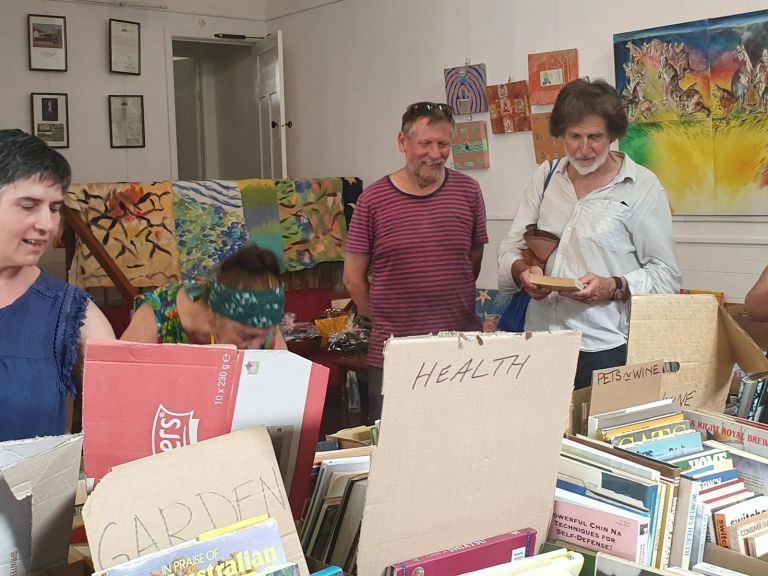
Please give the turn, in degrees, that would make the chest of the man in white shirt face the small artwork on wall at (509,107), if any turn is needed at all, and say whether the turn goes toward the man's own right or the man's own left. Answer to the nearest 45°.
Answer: approximately 135° to the man's own right

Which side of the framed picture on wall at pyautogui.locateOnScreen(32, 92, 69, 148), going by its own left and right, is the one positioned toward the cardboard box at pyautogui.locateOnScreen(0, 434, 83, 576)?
front

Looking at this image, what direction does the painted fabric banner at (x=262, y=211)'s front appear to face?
toward the camera

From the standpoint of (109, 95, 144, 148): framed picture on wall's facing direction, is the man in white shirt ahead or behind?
ahead

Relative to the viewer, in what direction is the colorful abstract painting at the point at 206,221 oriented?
toward the camera

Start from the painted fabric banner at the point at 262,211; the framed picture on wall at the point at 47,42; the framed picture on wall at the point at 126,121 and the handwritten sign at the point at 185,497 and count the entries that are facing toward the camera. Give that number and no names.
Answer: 4

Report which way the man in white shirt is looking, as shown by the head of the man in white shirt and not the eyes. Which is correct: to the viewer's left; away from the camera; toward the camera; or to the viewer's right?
toward the camera

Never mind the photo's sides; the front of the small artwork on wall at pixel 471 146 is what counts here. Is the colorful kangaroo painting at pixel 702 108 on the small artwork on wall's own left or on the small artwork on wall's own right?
on the small artwork on wall's own left

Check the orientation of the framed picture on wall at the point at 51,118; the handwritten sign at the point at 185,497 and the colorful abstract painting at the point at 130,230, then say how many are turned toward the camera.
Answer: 3

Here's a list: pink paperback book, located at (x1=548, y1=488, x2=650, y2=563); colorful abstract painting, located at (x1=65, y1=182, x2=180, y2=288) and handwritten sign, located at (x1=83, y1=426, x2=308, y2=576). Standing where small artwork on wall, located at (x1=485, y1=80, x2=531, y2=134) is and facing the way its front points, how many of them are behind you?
0

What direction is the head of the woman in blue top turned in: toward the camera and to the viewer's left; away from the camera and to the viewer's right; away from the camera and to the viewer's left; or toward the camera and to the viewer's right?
toward the camera and to the viewer's right
